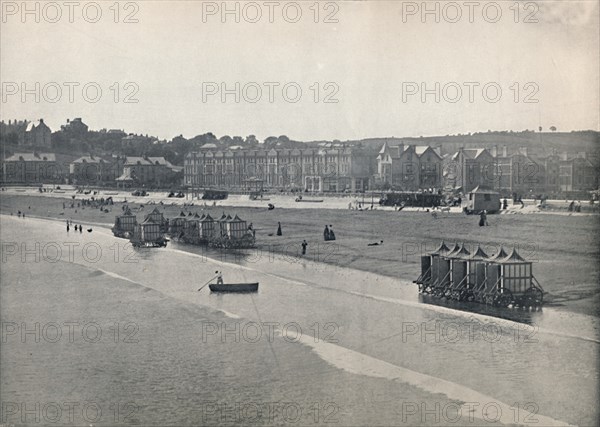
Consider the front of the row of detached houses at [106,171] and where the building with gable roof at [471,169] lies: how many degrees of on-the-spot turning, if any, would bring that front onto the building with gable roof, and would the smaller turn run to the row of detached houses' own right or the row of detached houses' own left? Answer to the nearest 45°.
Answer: approximately 90° to the row of detached houses' own left

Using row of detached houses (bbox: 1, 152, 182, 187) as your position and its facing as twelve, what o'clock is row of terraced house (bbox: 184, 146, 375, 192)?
row of terraced house (bbox: 184, 146, 375, 192) is roughly at 9 o'clock from row of detached houses (bbox: 1, 152, 182, 187).
